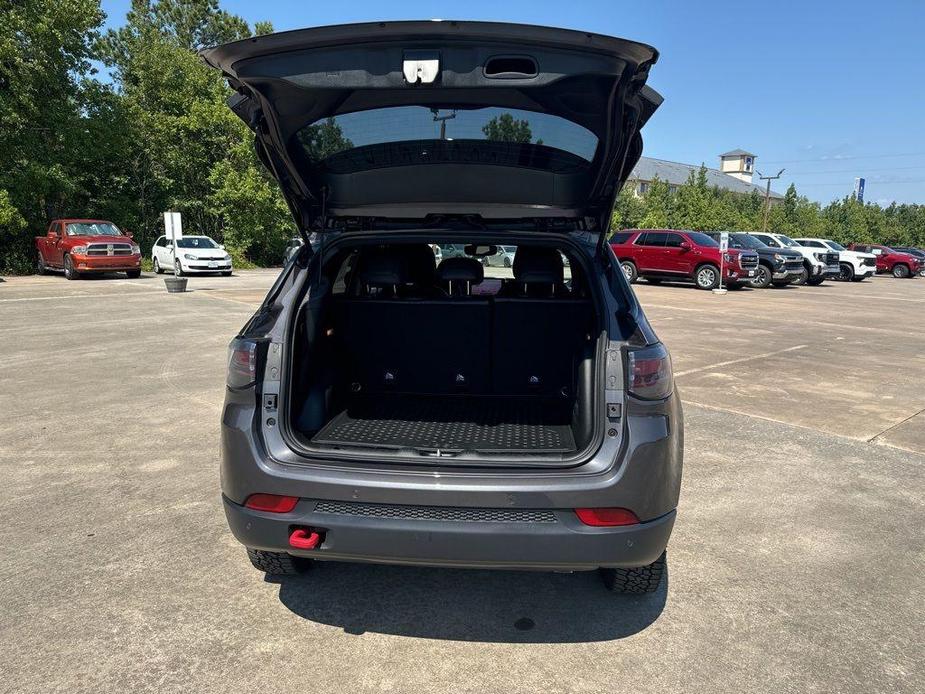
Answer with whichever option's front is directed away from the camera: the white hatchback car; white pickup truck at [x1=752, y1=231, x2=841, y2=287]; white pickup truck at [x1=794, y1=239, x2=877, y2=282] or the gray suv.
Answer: the gray suv

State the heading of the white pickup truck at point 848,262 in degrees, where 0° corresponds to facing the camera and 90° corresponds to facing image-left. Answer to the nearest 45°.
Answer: approximately 315°

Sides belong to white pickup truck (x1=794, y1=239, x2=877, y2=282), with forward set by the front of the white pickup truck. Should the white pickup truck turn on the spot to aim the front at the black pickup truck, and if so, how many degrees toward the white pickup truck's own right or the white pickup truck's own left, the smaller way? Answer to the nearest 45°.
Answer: approximately 45° to the white pickup truck's own right

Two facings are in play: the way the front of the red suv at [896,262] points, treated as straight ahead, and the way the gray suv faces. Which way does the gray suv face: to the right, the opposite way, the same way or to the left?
the opposite way

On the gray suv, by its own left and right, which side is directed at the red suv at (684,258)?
front

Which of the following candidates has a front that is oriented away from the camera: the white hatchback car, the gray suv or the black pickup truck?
the gray suv

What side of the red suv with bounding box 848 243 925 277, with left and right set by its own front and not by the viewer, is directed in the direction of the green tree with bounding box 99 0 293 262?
right

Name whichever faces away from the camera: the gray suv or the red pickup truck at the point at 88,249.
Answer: the gray suv

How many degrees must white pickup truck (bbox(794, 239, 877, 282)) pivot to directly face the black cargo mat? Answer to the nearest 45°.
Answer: approximately 45° to its right

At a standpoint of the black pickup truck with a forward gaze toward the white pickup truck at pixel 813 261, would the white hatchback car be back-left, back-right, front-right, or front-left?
back-left

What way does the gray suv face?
away from the camera

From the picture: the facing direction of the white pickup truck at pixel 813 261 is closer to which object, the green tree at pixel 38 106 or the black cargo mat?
the black cargo mat

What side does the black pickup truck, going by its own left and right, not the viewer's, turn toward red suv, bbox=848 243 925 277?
left

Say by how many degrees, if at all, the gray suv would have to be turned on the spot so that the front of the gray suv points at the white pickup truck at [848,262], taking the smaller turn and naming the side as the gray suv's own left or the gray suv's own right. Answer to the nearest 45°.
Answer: approximately 45° to the gray suv's own right

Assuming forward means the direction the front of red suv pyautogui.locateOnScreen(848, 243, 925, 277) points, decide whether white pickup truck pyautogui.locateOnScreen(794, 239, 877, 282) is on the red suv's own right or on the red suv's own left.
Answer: on the red suv's own right
